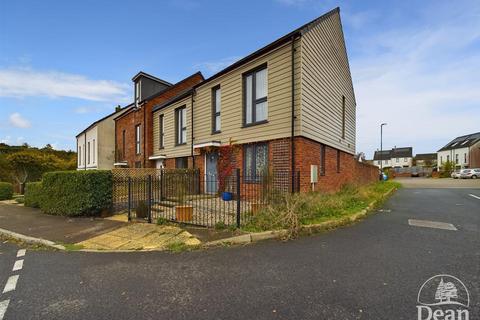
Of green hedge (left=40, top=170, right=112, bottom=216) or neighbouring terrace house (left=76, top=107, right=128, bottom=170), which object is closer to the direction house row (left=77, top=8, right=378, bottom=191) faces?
the green hedge

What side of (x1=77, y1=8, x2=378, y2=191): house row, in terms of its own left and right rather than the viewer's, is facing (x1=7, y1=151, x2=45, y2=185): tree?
right

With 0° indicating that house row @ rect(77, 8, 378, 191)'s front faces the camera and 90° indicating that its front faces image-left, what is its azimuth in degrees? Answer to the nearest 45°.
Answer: approximately 45°

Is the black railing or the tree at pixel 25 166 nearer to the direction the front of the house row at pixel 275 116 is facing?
the black railing

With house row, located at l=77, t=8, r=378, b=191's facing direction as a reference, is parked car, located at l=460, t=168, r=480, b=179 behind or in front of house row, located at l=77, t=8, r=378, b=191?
behind

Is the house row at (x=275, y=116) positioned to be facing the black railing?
yes

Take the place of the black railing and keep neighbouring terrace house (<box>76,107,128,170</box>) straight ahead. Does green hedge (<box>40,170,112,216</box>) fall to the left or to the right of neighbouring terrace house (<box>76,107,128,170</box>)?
left

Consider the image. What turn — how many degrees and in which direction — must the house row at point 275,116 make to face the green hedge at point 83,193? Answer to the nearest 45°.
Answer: approximately 45° to its right

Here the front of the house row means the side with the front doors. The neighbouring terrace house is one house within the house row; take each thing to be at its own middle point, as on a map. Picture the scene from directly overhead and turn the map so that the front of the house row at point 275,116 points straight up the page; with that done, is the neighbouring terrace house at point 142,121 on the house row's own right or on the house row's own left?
on the house row's own right

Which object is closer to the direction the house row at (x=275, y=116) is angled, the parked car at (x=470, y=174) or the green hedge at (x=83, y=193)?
the green hedge

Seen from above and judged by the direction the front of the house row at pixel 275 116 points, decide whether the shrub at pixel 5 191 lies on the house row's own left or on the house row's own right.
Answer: on the house row's own right
